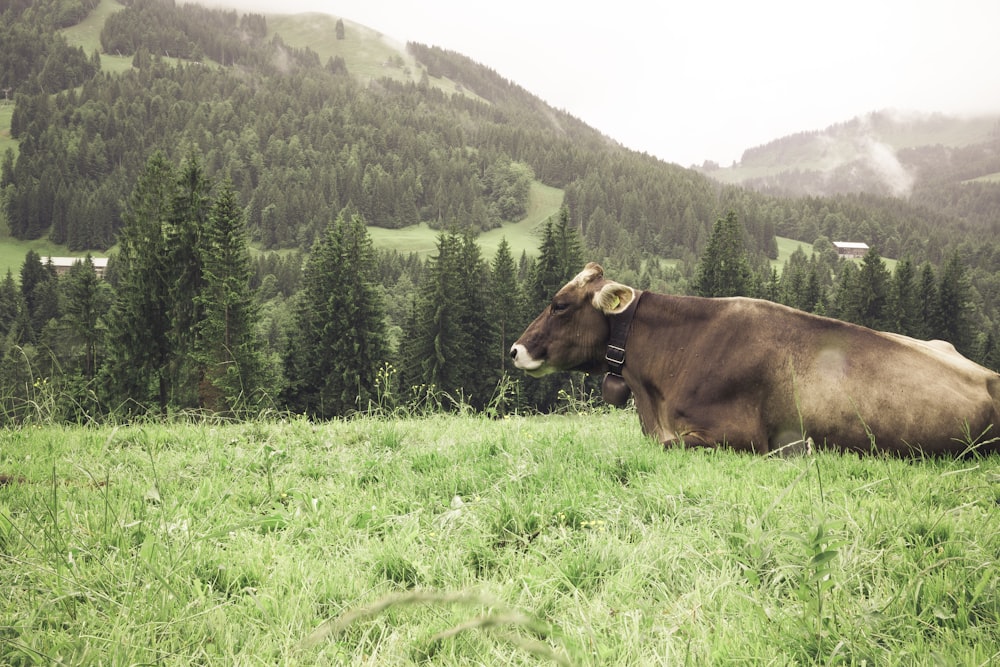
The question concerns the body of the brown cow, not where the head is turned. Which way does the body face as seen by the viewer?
to the viewer's left

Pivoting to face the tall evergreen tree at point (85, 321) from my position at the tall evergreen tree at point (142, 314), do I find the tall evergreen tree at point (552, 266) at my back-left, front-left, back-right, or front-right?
back-right

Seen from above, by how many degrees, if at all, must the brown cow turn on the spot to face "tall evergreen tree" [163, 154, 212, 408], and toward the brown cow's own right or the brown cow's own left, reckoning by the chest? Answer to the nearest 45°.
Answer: approximately 45° to the brown cow's own right

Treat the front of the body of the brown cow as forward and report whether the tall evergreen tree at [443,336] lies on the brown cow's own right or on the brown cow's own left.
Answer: on the brown cow's own right

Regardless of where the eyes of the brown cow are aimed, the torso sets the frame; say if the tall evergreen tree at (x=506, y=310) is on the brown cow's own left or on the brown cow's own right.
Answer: on the brown cow's own right
